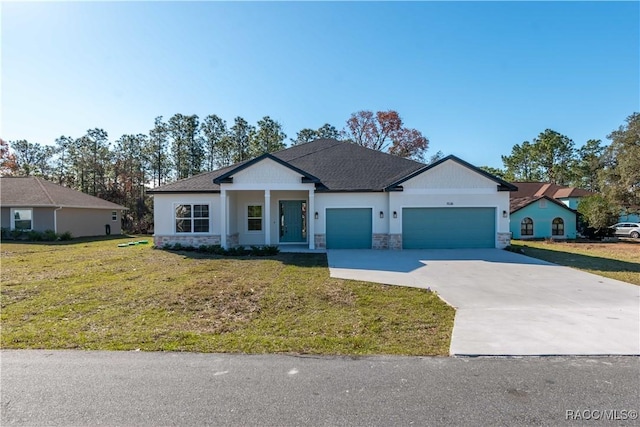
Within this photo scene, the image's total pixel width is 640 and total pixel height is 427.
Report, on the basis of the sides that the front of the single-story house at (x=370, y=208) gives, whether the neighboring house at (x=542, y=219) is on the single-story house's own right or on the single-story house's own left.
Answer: on the single-story house's own left

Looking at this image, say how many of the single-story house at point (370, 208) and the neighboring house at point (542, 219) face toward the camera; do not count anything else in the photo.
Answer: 2

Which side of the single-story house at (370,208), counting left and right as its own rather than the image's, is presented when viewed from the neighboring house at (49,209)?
right

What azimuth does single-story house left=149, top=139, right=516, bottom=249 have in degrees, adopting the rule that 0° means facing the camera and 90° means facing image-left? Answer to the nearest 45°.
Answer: approximately 0°

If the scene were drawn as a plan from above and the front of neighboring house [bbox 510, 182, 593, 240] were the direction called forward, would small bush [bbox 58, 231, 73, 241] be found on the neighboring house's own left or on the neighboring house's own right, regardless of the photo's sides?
on the neighboring house's own right

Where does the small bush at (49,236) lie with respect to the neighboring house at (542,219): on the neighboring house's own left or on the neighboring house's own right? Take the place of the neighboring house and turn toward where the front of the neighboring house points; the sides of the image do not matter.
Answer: on the neighboring house's own right

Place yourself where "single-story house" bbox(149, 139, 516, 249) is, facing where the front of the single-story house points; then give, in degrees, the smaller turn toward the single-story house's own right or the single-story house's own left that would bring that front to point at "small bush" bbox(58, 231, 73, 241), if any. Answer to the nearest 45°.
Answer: approximately 90° to the single-story house's own right

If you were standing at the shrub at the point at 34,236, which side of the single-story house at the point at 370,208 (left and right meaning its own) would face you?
right

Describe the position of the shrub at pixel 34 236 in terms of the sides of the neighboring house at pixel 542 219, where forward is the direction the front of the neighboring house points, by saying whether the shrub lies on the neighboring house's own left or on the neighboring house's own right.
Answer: on the neighboring house's own right

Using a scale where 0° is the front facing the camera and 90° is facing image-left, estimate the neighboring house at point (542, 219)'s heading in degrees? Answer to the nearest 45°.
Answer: approximately 0°
